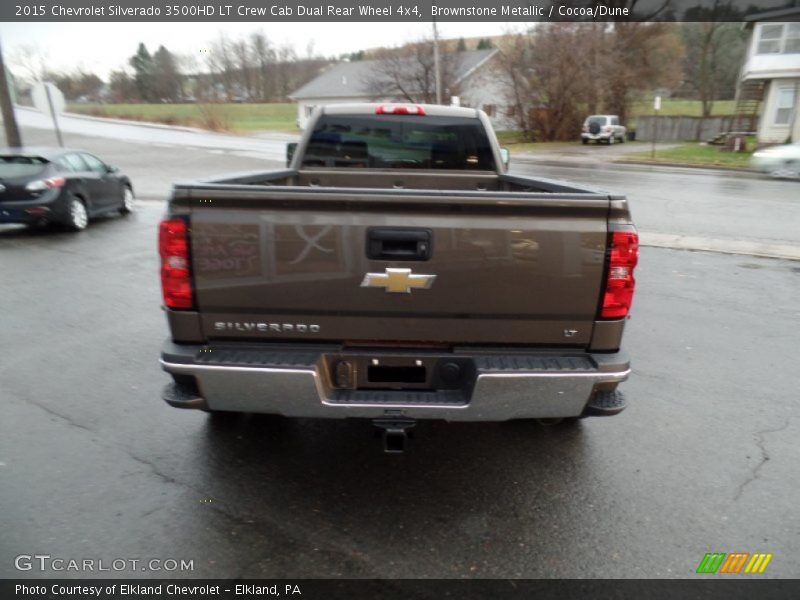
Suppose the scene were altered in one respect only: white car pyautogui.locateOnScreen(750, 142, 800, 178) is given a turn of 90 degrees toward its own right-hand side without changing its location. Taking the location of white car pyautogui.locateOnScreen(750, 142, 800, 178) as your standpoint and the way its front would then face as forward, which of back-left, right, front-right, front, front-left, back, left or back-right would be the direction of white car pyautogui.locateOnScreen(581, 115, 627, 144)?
front-left

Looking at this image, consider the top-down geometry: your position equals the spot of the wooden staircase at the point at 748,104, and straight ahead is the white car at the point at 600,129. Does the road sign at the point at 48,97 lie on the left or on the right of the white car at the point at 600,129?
left

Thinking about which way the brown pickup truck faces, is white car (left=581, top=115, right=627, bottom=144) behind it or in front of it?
in front

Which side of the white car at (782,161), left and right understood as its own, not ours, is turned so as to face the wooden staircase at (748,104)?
right

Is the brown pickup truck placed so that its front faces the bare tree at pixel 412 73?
yes

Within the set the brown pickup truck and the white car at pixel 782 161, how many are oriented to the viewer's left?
1

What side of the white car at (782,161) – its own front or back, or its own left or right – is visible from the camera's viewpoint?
left

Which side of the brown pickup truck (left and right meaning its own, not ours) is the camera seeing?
back

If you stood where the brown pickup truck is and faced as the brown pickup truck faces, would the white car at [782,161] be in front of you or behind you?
in front

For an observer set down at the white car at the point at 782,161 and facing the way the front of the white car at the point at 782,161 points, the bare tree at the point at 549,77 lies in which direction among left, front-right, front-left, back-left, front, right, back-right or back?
front-right

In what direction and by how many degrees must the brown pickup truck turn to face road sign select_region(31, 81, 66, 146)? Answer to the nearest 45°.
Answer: approximately 45° to its left

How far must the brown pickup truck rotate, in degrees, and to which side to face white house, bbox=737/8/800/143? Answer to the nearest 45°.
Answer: approximately 45° to its right
